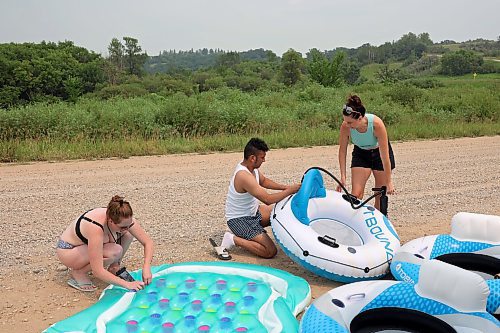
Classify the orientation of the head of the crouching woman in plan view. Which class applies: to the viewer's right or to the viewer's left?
to the viewer's right

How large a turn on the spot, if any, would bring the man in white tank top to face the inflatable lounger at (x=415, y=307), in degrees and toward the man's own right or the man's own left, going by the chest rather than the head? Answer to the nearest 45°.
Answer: approximately 45° to the man's own right

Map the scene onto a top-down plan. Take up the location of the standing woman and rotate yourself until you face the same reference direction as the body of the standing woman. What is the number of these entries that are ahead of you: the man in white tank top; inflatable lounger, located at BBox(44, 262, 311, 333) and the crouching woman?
3

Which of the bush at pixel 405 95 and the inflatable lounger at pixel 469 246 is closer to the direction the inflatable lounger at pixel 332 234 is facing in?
the inflatable lounger

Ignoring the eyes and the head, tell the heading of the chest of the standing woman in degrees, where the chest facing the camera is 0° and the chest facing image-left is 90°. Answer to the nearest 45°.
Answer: approximately 45°

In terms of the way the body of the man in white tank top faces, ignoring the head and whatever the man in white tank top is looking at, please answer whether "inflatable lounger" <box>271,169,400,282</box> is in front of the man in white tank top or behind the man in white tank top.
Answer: in front

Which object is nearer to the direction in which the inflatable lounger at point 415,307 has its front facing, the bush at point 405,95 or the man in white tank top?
the man in white tank top

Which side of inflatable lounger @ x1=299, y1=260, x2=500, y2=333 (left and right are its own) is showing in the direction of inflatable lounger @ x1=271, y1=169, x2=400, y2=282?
right

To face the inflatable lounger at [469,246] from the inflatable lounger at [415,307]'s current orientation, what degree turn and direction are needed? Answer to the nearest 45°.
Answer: approximately 135° to its right

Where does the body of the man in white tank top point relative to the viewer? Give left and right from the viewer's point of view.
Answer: facing to the right of the viewer

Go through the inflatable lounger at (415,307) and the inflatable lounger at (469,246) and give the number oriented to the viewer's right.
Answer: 0

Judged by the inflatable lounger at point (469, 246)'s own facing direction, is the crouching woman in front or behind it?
in front

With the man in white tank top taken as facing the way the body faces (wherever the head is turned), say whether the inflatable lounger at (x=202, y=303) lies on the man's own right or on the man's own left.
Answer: on the man's own right

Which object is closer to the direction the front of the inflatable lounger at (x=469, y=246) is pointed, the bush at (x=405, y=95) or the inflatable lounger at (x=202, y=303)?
the inflatable lounger

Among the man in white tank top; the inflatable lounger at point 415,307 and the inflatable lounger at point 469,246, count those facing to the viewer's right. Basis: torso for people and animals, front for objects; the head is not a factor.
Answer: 1
